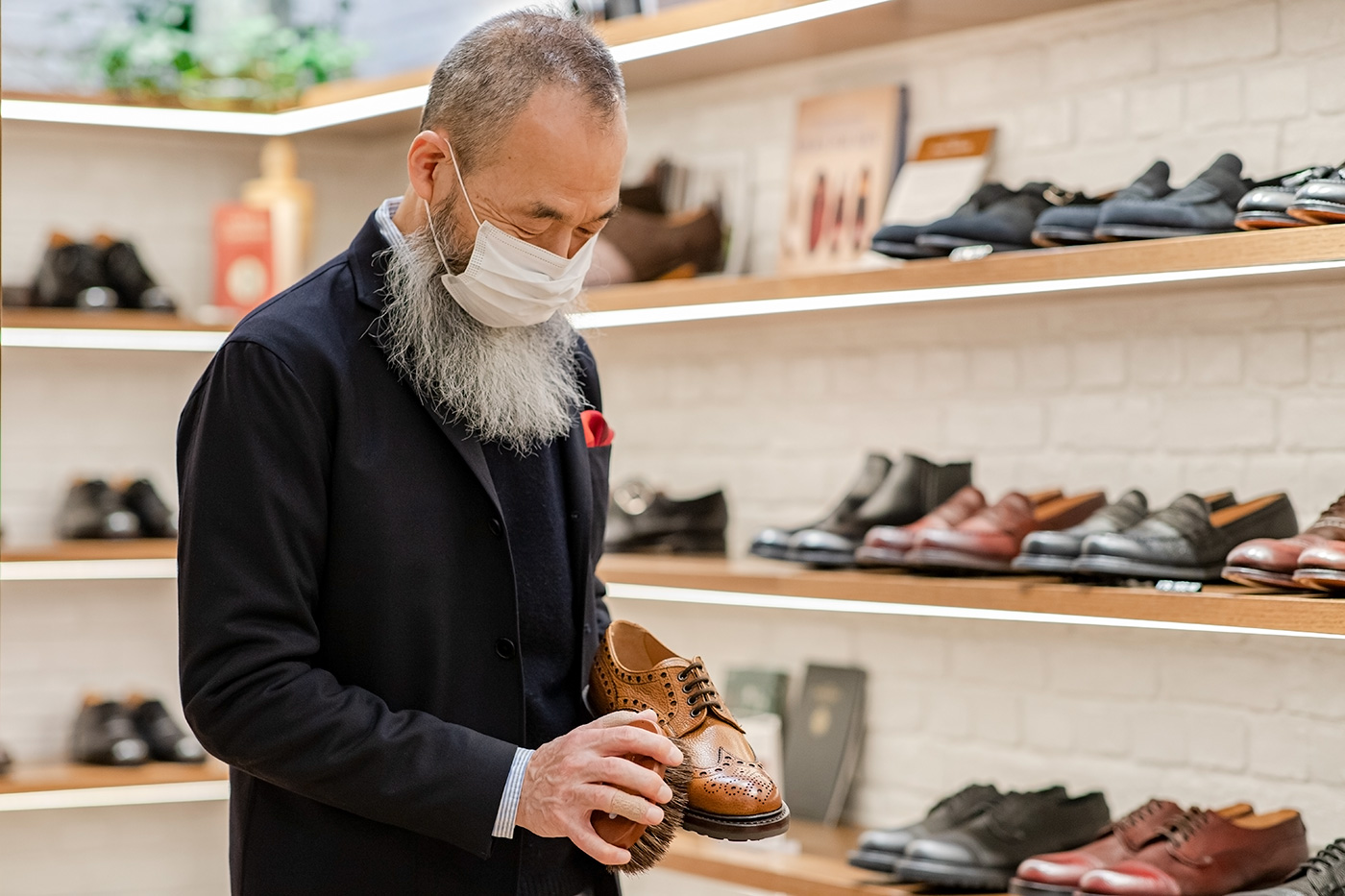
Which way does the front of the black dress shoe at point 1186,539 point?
to the viewer's left

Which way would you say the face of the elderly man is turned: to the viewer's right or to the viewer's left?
to the viewer's right

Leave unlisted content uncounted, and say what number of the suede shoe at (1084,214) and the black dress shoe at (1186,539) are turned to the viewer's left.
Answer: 2
